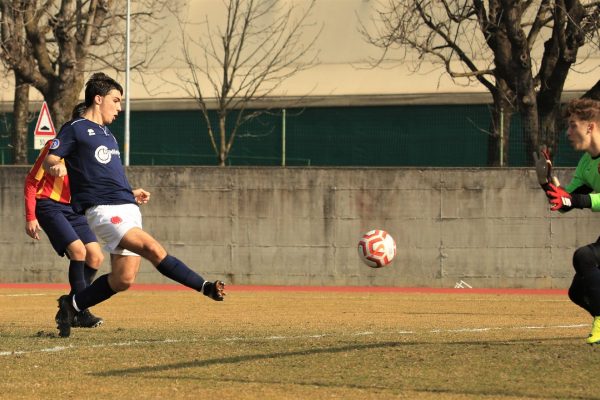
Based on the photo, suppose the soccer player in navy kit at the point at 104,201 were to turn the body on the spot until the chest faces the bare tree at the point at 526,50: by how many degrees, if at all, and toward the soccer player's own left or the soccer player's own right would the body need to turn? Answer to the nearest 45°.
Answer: approximately 90° to the soccer player's own left

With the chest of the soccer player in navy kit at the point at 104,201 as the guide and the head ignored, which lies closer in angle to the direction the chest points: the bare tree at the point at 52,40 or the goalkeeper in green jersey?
the goalkeeper in green jersey

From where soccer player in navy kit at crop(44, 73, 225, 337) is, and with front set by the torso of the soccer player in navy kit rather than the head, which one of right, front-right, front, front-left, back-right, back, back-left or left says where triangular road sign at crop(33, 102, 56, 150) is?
back-left

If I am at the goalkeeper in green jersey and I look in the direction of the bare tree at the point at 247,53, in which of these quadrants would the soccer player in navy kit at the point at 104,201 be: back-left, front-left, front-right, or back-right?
front-left

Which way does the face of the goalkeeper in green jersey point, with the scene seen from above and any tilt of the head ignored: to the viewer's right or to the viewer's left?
to the viewer's left

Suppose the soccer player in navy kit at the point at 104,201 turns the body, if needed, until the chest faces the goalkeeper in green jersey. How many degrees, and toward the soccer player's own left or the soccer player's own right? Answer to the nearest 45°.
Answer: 0° — they already face them

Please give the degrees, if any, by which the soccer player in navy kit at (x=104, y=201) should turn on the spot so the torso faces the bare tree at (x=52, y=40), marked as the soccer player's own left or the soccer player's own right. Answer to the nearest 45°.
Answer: approximately 135° to the soccer player's own left

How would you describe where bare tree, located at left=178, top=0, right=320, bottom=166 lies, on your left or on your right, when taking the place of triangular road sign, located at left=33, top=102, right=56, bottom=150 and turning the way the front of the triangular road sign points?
on your left

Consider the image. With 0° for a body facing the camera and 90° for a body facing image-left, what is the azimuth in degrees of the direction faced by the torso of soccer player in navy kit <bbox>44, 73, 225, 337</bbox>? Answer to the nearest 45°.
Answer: approximately 315°

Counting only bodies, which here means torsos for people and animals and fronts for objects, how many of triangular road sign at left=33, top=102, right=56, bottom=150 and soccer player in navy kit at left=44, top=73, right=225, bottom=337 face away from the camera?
0

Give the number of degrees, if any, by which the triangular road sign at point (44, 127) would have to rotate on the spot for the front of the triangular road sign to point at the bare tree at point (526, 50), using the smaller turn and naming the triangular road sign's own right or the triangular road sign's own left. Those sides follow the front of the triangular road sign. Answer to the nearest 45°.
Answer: approximately 45° to the triangular road sign's own left

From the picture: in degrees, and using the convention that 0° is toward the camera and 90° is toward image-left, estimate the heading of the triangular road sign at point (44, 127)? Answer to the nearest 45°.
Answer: approximately 315°
